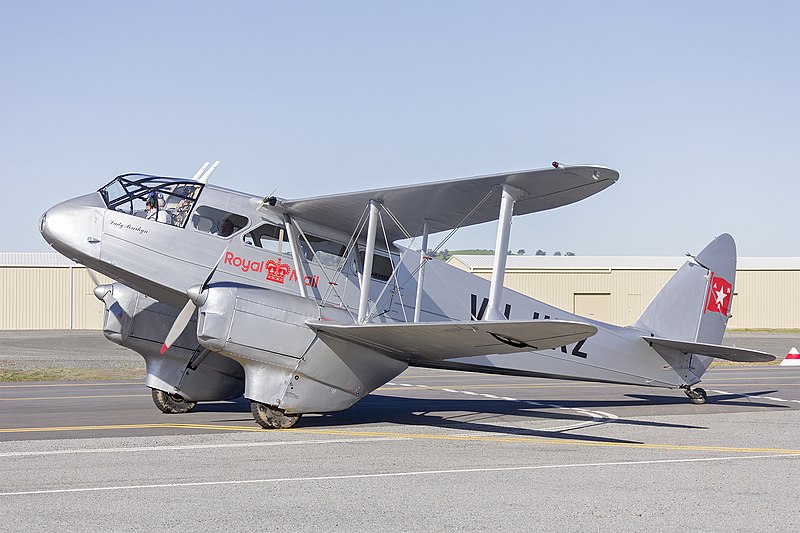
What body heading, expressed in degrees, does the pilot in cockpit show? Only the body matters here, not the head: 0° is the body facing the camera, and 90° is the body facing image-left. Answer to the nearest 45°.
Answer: approximately 90°

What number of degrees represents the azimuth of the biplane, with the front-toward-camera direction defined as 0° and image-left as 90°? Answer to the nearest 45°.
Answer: approximately 45°
